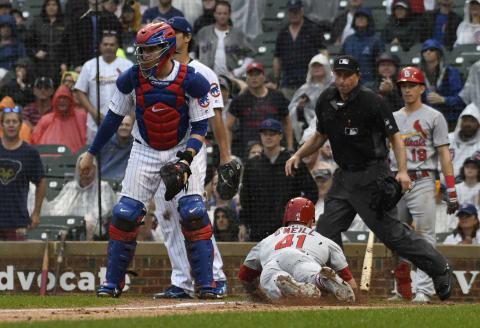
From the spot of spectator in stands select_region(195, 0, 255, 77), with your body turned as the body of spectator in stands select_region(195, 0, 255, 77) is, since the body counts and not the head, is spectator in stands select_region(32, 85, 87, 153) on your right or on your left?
on your right

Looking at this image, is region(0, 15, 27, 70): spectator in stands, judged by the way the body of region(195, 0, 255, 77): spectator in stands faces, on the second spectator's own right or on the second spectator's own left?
on the second spectator's own right

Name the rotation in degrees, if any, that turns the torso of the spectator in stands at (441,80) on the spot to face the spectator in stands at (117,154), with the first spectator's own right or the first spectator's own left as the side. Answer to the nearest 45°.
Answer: approximately 45° to the first spectator's own right

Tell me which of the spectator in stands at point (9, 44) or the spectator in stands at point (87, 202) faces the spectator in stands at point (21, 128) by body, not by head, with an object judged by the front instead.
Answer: the spectator in stands at point (9, 44)

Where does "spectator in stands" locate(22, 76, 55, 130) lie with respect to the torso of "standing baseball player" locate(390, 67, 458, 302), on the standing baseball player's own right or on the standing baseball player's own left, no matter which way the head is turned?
on the standing baseball player's own right

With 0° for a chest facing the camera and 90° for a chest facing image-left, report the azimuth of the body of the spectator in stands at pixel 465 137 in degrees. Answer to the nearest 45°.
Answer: approximately 0°

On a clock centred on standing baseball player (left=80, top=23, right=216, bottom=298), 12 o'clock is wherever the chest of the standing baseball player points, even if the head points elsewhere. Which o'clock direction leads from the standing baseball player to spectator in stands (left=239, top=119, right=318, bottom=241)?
The spectator in stands is roughly at 7 o'clock from the standing baseball player.
